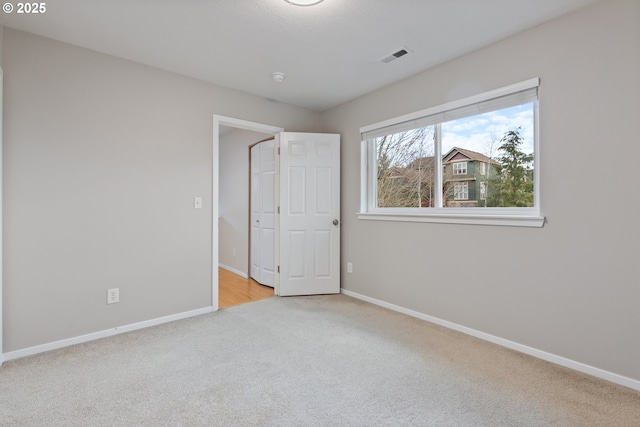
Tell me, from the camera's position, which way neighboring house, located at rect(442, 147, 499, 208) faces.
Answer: facing the viewer and to the left of the viewer

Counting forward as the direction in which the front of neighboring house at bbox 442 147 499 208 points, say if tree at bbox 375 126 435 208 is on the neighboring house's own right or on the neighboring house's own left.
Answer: on the neighboring house's own right
